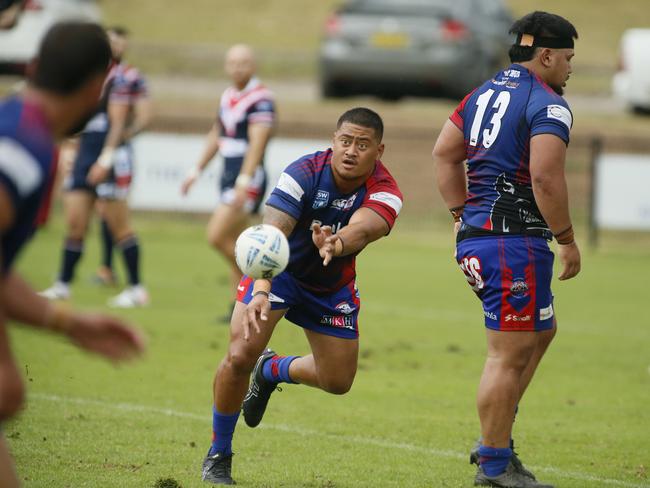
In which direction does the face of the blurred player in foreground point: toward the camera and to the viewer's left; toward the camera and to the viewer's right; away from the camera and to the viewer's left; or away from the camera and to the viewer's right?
away from the camera and to the viewer's right

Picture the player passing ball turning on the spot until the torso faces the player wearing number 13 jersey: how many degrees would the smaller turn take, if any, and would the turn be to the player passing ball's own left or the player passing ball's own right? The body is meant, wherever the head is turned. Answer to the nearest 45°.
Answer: approximately 90° to the player passing ball's own left

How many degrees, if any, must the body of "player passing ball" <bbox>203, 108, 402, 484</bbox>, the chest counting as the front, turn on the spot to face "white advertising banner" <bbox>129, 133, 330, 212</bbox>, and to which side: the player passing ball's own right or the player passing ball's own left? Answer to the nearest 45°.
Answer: approximately 180°

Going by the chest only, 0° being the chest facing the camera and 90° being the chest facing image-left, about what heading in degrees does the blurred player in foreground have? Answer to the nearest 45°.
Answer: approximately 225°

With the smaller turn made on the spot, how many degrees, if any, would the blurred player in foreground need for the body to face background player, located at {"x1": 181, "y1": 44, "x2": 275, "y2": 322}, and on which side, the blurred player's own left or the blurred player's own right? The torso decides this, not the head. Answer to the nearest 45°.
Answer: approximately 45° to the blurred player's own left

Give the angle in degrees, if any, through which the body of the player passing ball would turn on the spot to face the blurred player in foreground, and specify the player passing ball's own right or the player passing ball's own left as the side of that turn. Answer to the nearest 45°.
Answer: approximately 45° to the player passing ball's own right

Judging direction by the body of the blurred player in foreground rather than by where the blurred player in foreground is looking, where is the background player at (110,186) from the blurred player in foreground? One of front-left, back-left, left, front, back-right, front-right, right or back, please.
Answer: front-left

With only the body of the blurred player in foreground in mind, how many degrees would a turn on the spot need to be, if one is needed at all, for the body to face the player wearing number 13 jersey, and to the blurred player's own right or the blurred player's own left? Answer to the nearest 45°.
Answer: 0° — they already face them
